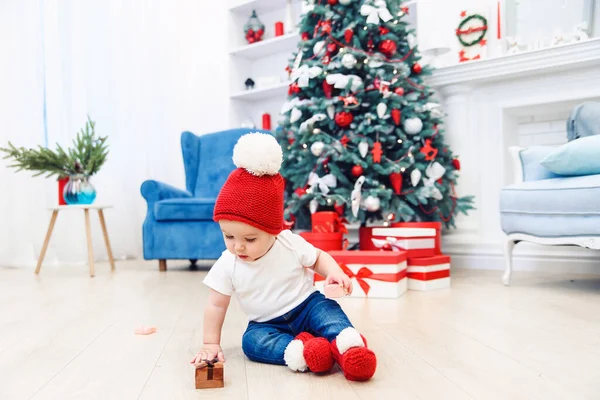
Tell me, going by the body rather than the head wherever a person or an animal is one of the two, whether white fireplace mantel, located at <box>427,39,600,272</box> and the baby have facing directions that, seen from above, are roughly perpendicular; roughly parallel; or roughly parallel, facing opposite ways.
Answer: roughly perpendicular

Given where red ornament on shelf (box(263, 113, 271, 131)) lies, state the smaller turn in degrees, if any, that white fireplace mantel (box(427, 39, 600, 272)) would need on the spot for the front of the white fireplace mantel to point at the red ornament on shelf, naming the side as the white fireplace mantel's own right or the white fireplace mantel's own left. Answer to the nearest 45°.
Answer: approximately 45° to the white fireplace mantel's own right

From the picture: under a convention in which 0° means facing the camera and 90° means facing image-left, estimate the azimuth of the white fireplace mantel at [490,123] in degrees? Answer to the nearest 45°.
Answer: approximately 45°

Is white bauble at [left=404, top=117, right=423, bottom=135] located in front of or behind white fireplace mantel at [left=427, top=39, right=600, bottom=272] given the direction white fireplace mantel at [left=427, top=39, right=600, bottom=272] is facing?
in front

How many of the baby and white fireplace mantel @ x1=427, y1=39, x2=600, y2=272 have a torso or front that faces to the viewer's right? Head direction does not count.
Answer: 0

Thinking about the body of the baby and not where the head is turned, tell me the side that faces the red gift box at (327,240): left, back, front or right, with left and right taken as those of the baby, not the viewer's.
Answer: back

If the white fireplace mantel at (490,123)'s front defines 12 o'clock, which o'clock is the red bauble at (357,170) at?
The red bauble is roughly at 12 o'clock from the white fireplace mantel.

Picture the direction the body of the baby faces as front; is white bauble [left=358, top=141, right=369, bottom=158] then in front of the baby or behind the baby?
behind

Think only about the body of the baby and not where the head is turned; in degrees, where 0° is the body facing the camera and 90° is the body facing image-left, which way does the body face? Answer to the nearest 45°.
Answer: approximately 0°

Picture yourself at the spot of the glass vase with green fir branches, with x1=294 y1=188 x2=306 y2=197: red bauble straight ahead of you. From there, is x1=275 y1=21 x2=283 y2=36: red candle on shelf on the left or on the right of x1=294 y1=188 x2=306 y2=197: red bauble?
left

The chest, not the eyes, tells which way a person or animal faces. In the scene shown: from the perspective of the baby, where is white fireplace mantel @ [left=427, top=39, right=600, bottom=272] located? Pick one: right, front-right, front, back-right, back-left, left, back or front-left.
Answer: back-left

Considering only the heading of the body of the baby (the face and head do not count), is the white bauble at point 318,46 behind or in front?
behind

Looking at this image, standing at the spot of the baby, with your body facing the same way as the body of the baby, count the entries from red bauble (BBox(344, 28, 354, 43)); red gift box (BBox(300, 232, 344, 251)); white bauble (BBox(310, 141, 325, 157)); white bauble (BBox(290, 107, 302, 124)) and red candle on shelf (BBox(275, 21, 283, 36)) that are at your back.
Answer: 5

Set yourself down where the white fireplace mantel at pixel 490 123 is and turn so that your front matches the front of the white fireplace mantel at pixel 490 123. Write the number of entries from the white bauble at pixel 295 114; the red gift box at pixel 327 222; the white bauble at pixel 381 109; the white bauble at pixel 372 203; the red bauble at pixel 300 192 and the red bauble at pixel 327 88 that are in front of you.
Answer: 6
